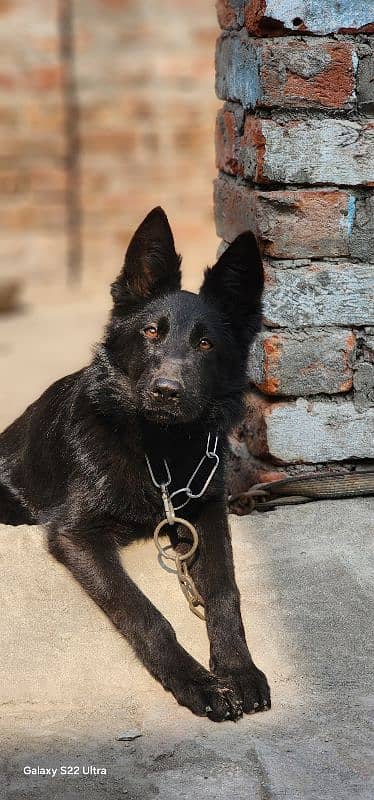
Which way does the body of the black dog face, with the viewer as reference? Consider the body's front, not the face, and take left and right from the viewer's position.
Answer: facing the viewer and to the right of the viewer
